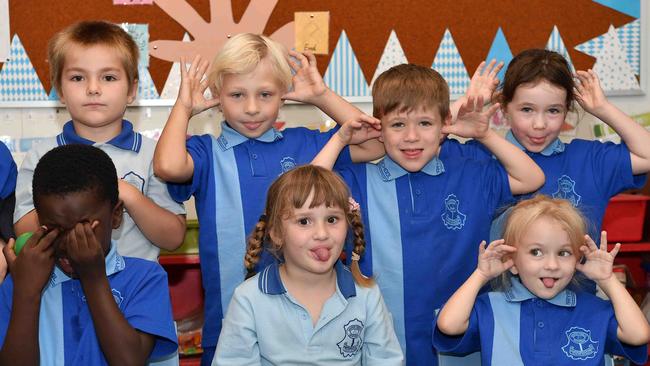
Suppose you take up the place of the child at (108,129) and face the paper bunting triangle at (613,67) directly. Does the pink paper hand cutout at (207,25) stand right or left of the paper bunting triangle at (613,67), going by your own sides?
left

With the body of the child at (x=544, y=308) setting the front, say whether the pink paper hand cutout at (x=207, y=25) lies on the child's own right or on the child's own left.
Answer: on the child's own right

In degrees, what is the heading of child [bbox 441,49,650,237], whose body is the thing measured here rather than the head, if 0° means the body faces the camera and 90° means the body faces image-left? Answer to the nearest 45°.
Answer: approximately 0°

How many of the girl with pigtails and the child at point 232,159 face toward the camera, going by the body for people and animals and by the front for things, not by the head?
2

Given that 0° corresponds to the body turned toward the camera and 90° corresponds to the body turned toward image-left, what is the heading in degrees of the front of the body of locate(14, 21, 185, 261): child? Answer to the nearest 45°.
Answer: approximately 0°

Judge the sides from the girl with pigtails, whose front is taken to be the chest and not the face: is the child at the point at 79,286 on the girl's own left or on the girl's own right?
on the girl's own right
